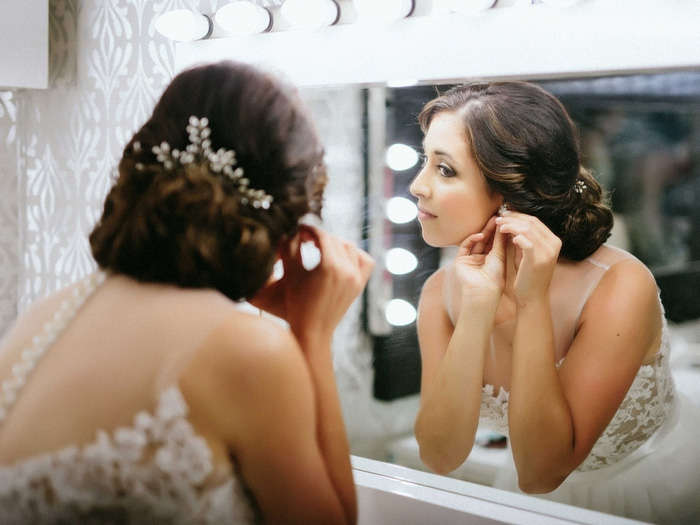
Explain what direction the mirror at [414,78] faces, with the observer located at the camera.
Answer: facing the viewer and to the left of the viewer
